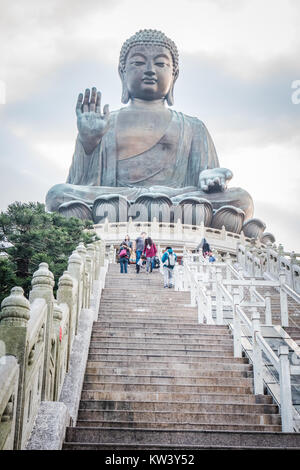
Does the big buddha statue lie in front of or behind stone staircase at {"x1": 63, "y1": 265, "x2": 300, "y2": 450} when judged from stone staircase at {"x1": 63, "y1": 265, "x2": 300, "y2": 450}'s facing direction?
behind

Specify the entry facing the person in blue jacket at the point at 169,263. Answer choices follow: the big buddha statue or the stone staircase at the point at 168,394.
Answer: the big buddha statue

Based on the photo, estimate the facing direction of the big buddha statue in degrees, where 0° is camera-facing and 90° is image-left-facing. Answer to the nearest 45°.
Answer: approximately 0°

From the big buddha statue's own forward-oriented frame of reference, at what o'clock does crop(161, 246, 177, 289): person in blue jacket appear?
The person in blue jacket is roughly at 12 o'clock from the big buddha statue.

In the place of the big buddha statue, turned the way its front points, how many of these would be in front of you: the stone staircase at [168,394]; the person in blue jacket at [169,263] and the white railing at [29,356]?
3

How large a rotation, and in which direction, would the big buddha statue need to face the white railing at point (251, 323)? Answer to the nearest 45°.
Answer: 0° — it already faces it

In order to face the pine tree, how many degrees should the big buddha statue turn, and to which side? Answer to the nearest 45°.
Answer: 0° — it already faces it

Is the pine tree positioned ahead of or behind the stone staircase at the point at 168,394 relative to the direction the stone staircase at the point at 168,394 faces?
behind

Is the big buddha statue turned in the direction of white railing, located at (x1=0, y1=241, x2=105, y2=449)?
yes

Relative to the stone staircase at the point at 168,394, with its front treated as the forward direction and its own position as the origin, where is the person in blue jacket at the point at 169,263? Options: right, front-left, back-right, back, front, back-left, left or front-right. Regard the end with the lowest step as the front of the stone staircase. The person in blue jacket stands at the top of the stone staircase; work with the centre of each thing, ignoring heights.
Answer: back

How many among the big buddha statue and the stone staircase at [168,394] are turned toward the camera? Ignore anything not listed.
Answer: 2
